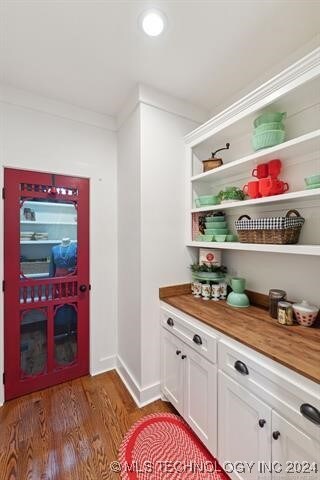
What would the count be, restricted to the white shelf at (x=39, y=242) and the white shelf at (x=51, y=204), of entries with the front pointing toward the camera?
2

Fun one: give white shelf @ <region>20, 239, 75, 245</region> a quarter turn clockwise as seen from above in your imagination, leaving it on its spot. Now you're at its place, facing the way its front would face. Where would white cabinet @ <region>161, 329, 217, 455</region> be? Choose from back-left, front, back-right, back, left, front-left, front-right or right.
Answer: back-left

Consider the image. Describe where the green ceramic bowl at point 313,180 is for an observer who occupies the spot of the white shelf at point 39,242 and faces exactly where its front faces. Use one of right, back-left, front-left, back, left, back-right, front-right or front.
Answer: front-left

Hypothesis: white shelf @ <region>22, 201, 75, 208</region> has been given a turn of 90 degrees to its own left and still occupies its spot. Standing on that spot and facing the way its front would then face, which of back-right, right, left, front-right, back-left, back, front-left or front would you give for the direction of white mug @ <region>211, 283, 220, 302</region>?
front-right

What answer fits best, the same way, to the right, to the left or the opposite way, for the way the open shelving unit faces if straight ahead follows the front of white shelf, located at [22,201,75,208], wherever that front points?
to the right

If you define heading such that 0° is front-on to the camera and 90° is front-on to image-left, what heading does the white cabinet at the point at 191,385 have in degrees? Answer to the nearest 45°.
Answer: approximately 45°

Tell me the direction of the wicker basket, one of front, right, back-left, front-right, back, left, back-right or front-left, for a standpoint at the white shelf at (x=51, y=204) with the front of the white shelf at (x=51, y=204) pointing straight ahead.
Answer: front-left

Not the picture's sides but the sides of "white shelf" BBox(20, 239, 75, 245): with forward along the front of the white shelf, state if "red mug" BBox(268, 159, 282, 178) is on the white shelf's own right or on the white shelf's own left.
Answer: on the white shelf's own left

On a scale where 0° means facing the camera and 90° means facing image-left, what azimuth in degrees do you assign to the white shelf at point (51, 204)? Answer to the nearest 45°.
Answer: approximately 0°

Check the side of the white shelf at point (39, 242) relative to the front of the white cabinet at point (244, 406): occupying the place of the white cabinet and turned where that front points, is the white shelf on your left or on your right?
on your right

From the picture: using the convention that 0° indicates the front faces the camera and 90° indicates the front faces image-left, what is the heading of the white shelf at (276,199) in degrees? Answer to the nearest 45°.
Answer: approximately 45°

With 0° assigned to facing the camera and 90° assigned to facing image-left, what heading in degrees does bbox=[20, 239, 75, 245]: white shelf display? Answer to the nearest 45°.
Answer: approximately 0°

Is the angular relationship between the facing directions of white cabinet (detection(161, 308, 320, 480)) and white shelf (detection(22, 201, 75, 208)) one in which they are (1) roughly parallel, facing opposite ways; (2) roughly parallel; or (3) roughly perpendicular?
roughly perpendicular
